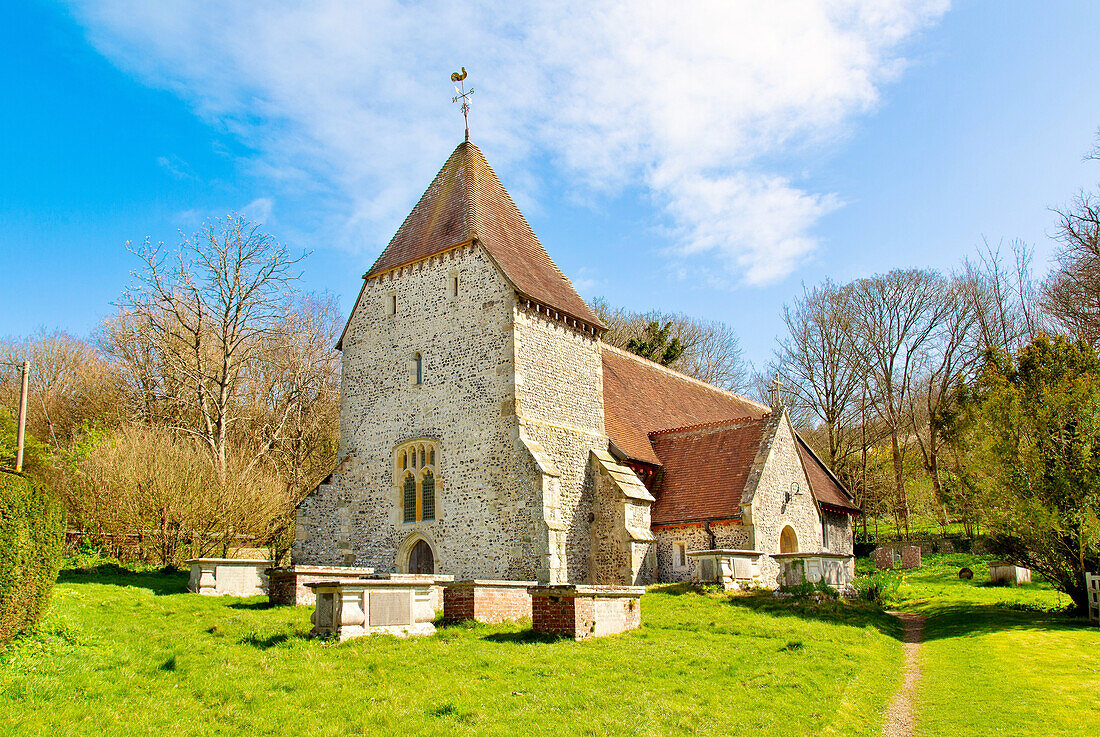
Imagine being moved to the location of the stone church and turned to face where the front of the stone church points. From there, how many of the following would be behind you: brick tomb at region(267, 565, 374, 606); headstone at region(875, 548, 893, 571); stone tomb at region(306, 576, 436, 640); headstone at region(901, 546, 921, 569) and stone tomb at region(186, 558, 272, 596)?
2

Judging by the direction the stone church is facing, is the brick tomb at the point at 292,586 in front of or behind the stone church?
in front

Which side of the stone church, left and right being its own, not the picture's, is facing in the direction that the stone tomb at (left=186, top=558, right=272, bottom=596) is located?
front

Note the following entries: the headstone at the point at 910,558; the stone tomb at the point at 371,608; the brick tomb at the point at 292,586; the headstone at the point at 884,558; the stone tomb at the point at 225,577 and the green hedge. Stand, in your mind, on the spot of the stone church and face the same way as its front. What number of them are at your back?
2

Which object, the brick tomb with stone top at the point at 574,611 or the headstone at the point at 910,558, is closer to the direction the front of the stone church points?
the brick tomb with stone top

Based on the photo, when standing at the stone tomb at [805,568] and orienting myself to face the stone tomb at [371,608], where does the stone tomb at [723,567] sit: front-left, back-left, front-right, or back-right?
front-right

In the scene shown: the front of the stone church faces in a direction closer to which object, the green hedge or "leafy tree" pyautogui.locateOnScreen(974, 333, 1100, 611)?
the green hedge

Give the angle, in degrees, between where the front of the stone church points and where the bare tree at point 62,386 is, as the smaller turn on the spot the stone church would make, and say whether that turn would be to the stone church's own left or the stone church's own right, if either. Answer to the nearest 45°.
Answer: approximately 90° to the stone church's own right

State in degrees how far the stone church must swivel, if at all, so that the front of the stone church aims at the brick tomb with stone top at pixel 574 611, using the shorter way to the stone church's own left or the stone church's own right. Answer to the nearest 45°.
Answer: approximately 45° to the stone church's own left

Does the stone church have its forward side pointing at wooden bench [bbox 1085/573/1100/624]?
no

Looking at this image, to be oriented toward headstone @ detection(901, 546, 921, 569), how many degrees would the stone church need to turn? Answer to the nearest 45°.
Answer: approximately 180°

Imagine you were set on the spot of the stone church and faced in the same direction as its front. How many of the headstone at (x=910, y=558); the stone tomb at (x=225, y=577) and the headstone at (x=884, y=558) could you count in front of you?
1

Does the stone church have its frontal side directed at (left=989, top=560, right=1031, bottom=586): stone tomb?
no

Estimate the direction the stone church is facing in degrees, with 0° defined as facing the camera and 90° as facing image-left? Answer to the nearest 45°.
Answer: approximately 45°

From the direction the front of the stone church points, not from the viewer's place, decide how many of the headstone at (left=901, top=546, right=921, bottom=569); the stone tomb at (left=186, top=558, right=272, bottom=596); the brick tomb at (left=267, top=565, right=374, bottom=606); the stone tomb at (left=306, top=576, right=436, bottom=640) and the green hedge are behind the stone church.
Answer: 1

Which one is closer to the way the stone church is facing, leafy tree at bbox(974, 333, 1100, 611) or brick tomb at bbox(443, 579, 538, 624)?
the brick tomb

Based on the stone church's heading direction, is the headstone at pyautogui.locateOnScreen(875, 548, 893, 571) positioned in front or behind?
behind

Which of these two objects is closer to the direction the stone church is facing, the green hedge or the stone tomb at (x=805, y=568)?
the green hedge

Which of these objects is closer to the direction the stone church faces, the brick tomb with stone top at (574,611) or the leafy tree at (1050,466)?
the brick tomb with stone top

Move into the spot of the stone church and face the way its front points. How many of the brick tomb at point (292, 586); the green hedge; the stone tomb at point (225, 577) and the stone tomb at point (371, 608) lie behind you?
0
